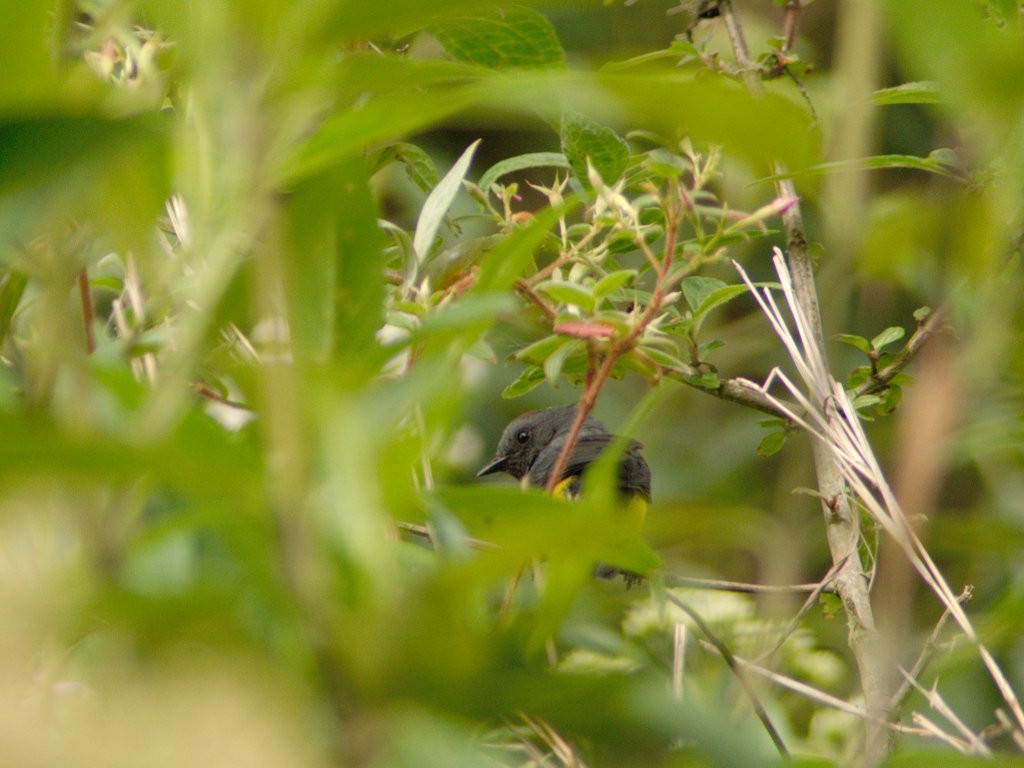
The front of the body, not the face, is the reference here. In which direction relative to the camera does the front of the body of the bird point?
to the viewer's left
